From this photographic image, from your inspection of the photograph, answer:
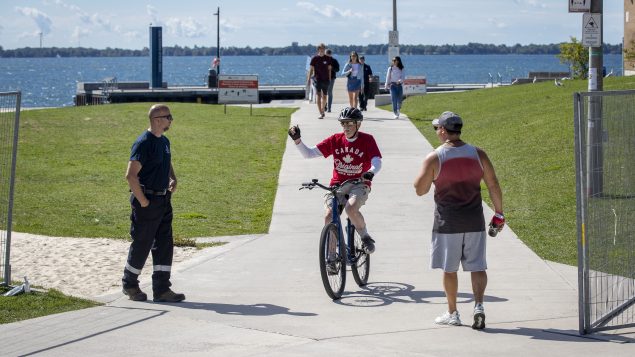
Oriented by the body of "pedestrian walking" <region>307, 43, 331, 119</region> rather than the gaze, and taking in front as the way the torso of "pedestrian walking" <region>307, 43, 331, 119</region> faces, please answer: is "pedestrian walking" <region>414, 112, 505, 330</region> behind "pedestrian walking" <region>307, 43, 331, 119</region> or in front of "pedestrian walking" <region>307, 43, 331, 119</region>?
in front

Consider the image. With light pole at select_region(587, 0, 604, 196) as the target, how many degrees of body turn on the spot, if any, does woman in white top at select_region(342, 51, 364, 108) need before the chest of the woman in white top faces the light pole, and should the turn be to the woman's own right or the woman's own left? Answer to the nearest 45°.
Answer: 0° — they already face it

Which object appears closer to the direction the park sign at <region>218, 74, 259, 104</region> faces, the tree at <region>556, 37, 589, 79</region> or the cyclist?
the cyclist

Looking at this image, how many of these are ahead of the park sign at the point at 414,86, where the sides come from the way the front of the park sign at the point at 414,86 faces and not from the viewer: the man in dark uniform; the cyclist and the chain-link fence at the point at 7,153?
3

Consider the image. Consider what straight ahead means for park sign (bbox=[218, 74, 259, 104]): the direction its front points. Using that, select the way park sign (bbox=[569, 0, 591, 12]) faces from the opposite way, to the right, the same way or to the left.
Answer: the same way

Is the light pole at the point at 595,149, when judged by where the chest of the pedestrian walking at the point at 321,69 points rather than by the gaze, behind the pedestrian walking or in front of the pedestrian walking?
in front

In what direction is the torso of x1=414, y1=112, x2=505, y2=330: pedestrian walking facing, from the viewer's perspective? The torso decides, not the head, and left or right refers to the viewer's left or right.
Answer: facing away from the viewer and to the left of the viewer

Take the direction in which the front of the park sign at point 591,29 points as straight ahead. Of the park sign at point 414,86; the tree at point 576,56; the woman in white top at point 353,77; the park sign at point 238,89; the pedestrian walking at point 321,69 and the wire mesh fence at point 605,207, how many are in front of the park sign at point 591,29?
1

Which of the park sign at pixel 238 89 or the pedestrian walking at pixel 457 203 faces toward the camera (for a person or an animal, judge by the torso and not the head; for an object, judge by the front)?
the park sign

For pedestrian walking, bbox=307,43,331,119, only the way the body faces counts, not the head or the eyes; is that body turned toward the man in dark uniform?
yes

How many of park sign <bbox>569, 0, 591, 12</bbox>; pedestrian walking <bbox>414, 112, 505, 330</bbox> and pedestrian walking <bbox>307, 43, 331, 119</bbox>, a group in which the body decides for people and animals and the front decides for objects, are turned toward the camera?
2

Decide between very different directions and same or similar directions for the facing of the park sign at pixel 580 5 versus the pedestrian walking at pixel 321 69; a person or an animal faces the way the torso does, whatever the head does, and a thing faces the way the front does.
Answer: same or similar directions

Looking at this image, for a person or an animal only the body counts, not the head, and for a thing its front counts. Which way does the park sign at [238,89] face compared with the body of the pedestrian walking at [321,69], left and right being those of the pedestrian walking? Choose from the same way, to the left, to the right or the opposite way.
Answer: the same way

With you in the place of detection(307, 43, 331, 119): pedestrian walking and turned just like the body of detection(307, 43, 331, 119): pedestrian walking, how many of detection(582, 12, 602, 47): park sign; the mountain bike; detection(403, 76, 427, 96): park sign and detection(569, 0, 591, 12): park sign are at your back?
1

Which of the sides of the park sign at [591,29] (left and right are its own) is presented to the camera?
front

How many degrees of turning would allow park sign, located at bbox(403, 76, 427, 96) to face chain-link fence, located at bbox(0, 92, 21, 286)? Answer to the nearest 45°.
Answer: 0° — it already faces it

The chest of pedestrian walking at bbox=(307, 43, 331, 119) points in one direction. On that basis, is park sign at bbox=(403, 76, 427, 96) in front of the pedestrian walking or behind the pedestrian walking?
behind

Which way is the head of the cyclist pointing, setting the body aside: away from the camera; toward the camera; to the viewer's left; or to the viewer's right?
toward the camera

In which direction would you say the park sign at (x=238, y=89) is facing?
toward the camera
